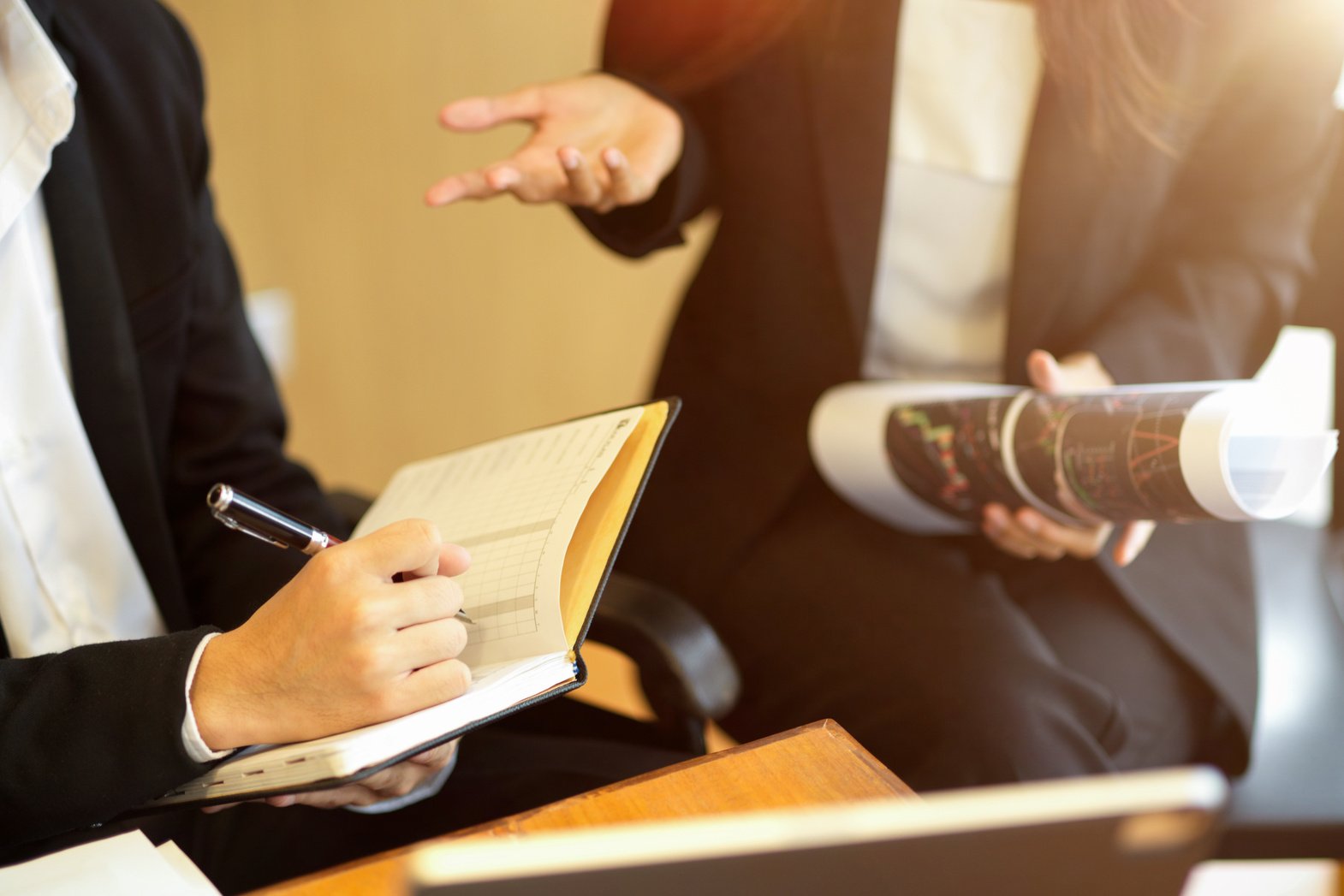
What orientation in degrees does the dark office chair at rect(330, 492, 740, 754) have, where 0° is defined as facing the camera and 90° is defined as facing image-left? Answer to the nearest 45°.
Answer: approximately 315°
